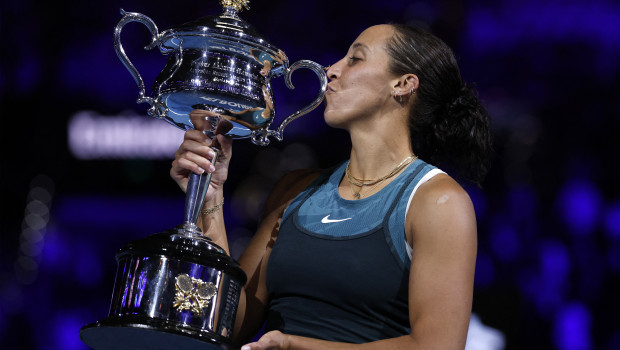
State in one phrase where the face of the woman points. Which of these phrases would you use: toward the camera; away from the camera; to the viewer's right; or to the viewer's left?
to the viewer's left

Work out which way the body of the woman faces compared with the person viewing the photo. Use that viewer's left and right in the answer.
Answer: facing the viewer and to the left of the viewer
